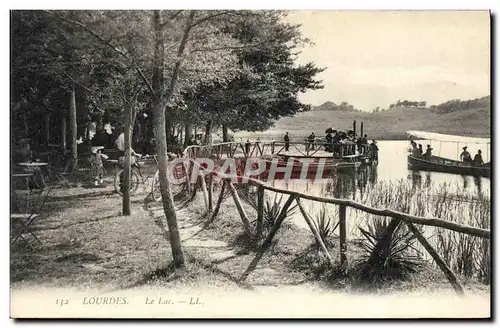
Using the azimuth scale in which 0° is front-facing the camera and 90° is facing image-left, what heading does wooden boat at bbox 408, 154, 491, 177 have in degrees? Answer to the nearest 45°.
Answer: approximately 90°

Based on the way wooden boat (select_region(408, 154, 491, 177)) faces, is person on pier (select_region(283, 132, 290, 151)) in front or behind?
in front

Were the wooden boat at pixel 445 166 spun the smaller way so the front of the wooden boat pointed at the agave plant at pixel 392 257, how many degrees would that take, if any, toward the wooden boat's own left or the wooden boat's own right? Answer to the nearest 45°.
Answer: approximately 90° to the wooden boat's own left
